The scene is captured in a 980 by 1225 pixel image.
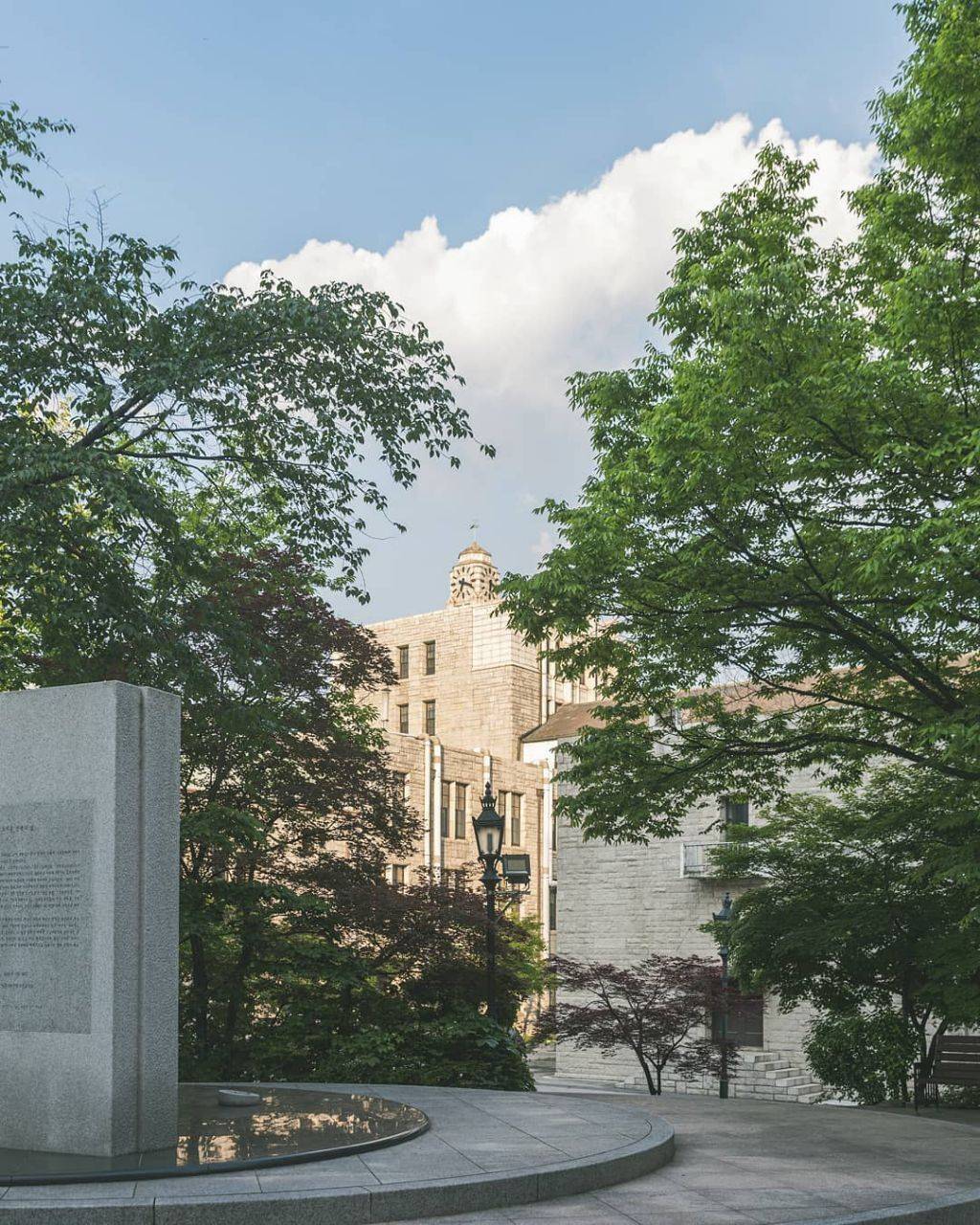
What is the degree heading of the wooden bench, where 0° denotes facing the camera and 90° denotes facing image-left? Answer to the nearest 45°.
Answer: approximately 45°

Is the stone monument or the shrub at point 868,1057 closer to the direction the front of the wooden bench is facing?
the stone monument
